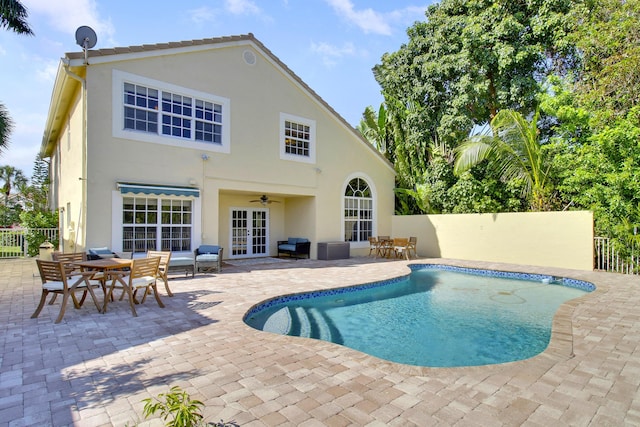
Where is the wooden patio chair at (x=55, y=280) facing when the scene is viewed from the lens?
facing away from the viewer and to the right of the viewer

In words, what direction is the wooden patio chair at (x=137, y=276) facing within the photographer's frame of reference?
facing away from the viewer and to the left of the viewer

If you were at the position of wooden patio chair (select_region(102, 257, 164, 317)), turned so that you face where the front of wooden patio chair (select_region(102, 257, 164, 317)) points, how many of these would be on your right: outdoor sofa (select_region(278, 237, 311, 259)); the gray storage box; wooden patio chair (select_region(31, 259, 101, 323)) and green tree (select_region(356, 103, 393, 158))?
3

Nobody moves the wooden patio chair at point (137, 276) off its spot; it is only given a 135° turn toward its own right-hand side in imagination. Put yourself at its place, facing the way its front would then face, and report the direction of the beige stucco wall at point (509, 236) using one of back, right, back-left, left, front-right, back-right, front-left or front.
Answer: front

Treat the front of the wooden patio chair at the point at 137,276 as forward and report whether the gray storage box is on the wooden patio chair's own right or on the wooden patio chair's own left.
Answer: on the wooden patio chair's own right

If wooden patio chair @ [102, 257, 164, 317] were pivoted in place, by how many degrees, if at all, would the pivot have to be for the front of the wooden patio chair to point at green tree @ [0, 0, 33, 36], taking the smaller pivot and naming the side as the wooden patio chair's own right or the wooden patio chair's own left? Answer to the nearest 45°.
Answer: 0° — it already faces it

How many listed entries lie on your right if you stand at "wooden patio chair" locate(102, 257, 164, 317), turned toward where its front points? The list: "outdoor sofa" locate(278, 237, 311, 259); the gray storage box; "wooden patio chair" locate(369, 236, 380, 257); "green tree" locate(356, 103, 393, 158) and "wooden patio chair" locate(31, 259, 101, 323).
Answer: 4

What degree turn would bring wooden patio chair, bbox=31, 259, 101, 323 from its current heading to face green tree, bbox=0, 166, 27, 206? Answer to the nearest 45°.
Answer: approximately 45° to its left

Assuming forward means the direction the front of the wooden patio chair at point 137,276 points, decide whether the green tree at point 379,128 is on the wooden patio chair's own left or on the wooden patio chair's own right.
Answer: on the wooden patio chair's own right

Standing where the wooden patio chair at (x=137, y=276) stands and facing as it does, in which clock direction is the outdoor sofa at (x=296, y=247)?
The outdoor sofa is roughly at 3 o'clock from the wooden patio chair.
